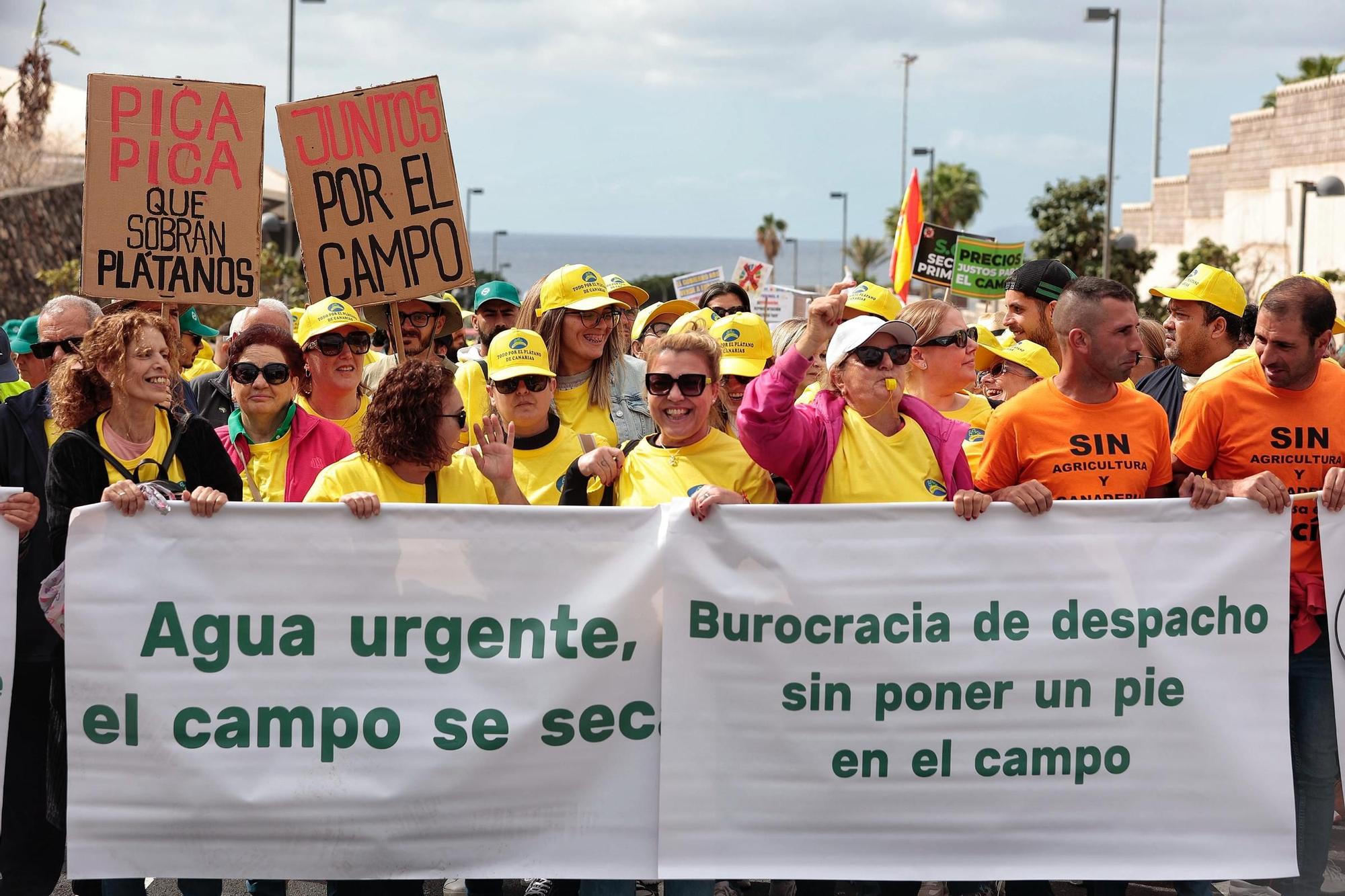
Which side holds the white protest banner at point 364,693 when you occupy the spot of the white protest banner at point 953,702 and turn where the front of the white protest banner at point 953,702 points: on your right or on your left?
on your right

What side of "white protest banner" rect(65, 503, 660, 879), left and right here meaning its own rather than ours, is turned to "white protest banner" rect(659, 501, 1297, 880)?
left

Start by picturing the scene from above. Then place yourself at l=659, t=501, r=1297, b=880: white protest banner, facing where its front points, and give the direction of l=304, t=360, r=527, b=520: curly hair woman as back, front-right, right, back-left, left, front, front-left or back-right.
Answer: right

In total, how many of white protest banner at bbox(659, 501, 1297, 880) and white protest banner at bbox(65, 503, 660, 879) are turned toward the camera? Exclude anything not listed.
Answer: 2

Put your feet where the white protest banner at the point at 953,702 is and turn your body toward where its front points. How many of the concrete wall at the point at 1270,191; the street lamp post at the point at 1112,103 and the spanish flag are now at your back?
3

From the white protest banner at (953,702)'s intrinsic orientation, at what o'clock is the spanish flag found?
The spanish flag is roughly at 6 o'clock from the white protest banner.

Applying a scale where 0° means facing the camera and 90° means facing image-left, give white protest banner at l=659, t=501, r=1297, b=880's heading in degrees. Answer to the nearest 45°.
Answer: approximately 0°

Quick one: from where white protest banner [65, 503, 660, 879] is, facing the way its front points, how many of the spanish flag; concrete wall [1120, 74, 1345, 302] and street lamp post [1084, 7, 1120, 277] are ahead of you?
0

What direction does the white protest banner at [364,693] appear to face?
toward the camera

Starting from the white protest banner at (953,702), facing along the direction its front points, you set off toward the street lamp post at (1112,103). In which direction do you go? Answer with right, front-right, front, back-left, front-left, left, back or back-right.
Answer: back

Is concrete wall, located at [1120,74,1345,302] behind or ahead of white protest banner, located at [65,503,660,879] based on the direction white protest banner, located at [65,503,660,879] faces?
behind

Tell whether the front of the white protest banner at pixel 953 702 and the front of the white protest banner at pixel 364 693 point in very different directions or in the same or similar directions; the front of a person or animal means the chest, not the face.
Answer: same or similar directions

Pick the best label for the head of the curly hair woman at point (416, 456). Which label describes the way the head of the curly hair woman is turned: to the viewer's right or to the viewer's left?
to the viewer's right
